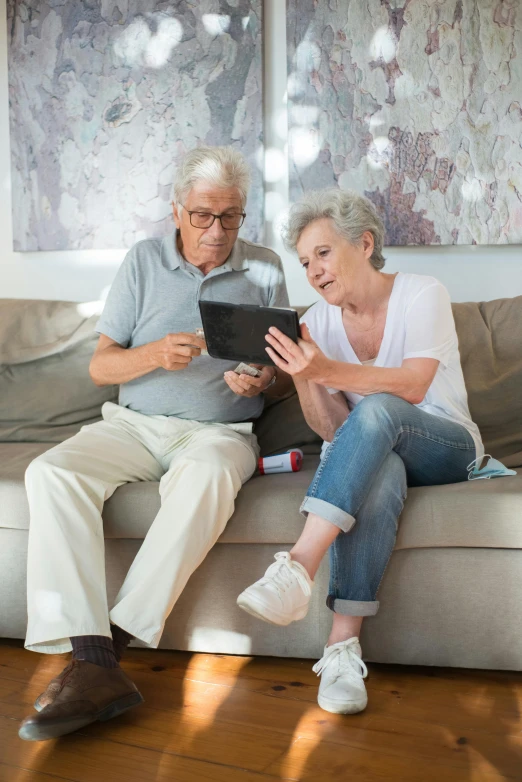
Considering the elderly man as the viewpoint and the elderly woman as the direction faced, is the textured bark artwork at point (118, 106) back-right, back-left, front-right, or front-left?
back-left

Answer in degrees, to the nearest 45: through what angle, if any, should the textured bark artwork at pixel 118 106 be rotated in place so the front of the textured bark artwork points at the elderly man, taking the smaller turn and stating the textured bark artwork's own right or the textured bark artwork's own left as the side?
0° — it already faces them

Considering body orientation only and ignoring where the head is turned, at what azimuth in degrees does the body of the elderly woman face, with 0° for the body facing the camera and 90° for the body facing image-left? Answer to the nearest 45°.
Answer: approximately 45°

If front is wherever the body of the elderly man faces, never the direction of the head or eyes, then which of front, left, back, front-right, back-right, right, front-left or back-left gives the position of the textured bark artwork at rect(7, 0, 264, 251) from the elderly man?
back

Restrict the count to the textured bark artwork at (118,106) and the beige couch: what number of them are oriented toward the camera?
2

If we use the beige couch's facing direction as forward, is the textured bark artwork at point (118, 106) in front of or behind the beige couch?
behind

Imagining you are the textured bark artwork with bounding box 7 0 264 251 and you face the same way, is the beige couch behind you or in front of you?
in front
